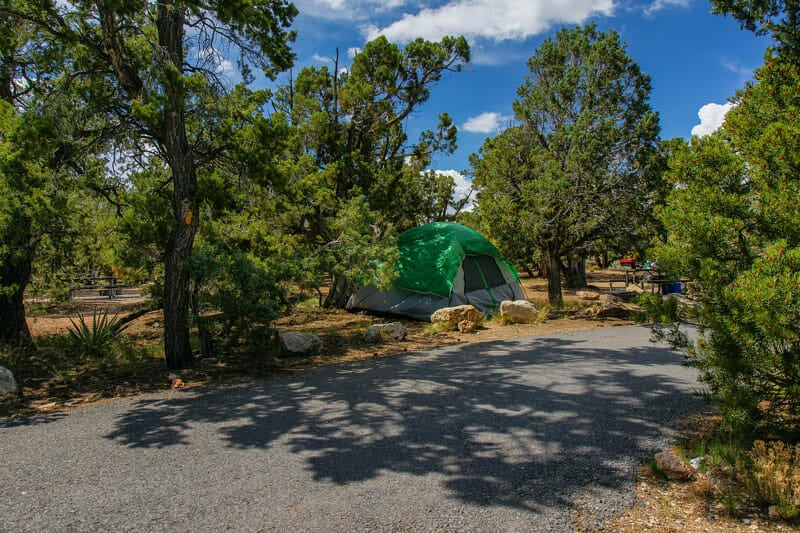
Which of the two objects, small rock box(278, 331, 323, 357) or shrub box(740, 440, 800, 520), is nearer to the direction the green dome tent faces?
the shrub

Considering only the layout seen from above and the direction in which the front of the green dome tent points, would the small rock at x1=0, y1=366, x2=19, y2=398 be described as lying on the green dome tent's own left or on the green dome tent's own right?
on the green dome tent's own right

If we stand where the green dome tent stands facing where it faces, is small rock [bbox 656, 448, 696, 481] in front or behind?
in front

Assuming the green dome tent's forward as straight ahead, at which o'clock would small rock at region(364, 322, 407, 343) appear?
The small rock is roughly at 2 o'clock from the green dome tent.

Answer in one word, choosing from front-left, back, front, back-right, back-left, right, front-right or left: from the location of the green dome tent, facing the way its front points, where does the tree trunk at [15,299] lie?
right

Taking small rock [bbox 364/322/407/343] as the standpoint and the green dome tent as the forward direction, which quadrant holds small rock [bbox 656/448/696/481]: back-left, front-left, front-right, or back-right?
back-right

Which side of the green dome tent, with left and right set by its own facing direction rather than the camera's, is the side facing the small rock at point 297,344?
right

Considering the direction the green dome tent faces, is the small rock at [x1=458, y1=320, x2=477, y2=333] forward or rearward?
forward

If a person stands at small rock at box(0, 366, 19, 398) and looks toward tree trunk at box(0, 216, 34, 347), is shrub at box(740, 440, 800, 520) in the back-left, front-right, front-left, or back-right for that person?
back-right

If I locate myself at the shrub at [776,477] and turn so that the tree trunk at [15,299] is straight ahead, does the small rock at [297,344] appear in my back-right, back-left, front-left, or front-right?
front-right

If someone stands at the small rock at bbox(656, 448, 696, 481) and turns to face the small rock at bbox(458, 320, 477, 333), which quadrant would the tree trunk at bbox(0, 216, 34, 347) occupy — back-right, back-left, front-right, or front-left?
front-left

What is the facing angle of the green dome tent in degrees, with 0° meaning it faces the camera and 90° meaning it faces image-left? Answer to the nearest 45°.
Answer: approximately 315°

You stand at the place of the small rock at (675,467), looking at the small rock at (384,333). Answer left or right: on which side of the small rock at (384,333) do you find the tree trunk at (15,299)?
left

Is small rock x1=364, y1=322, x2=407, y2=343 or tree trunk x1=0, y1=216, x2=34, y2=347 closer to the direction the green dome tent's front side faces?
the small rock

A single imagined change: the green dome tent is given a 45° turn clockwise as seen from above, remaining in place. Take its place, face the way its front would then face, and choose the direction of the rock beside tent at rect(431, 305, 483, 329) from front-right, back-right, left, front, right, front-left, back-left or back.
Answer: front

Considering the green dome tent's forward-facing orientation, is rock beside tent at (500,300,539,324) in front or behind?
in front
